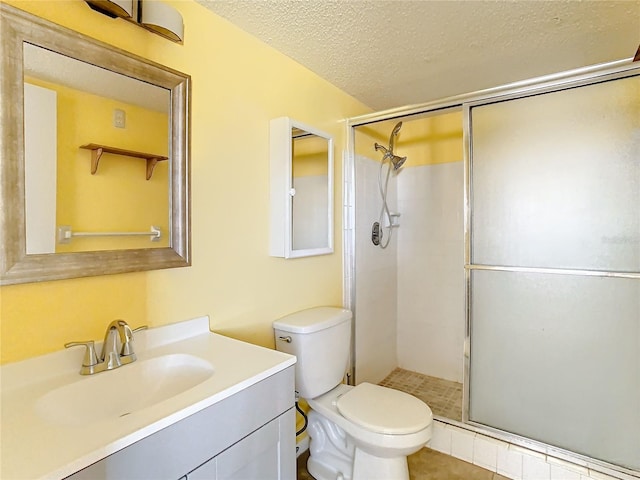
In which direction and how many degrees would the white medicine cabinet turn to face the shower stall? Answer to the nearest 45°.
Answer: approximately 45° to its left

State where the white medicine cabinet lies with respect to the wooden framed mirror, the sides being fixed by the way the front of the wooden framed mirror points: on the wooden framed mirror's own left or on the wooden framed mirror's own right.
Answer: on the wooden framed mirror's own left

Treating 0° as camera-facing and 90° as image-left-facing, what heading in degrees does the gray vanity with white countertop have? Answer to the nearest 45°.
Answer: approximately 315°

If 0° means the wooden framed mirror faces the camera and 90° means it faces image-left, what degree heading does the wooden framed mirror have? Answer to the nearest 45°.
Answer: approximately 315°

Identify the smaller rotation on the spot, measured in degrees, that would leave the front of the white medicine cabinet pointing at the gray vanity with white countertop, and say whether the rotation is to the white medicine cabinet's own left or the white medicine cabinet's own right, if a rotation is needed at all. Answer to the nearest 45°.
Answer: approximately 90° to the white medicine cabinet's own right
